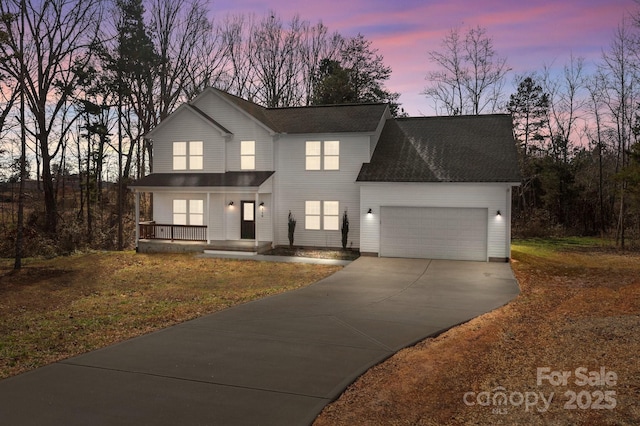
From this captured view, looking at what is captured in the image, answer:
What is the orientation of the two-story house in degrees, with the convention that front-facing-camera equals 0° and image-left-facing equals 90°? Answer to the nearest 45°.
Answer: approximately 0°
